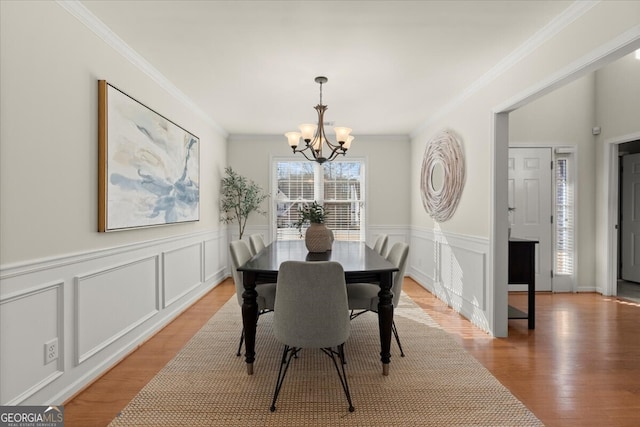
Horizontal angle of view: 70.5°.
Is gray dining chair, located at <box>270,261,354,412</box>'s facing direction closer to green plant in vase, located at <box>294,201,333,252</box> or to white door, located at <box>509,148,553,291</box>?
the green plant in vase

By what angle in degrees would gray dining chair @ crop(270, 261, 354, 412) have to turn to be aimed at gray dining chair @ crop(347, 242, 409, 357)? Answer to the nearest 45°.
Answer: approximately 45° to its right

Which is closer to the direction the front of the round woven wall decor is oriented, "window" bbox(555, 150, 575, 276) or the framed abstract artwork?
the framed abstract artwork

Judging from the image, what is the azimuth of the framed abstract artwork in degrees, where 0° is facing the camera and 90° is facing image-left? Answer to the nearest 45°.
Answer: approximately 315°

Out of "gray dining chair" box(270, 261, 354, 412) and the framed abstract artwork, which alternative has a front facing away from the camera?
the gray dining chair

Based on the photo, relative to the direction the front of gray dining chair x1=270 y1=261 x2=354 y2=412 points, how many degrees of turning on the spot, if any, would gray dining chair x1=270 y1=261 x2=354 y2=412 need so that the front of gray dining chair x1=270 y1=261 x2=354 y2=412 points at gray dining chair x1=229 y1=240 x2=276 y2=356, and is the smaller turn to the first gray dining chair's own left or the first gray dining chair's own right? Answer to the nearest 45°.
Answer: approximately 45° to the first gray dining chair's own left

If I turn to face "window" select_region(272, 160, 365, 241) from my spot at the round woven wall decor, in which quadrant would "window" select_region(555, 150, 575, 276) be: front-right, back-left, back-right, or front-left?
back-right

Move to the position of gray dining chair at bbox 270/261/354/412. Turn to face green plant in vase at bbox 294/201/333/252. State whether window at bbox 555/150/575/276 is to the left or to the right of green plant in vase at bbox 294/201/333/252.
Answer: right

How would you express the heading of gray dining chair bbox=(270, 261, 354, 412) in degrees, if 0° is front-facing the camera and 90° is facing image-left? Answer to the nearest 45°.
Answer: approximately 180°

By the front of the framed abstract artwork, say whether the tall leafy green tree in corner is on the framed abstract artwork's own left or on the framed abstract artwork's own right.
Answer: on the framed abstract artwork's own left

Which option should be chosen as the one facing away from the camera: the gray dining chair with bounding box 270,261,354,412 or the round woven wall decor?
the gray dining chair

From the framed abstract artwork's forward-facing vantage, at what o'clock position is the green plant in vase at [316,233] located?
The green plant in vase is roughly at 11 o'clock from the framed abstract artwork.
